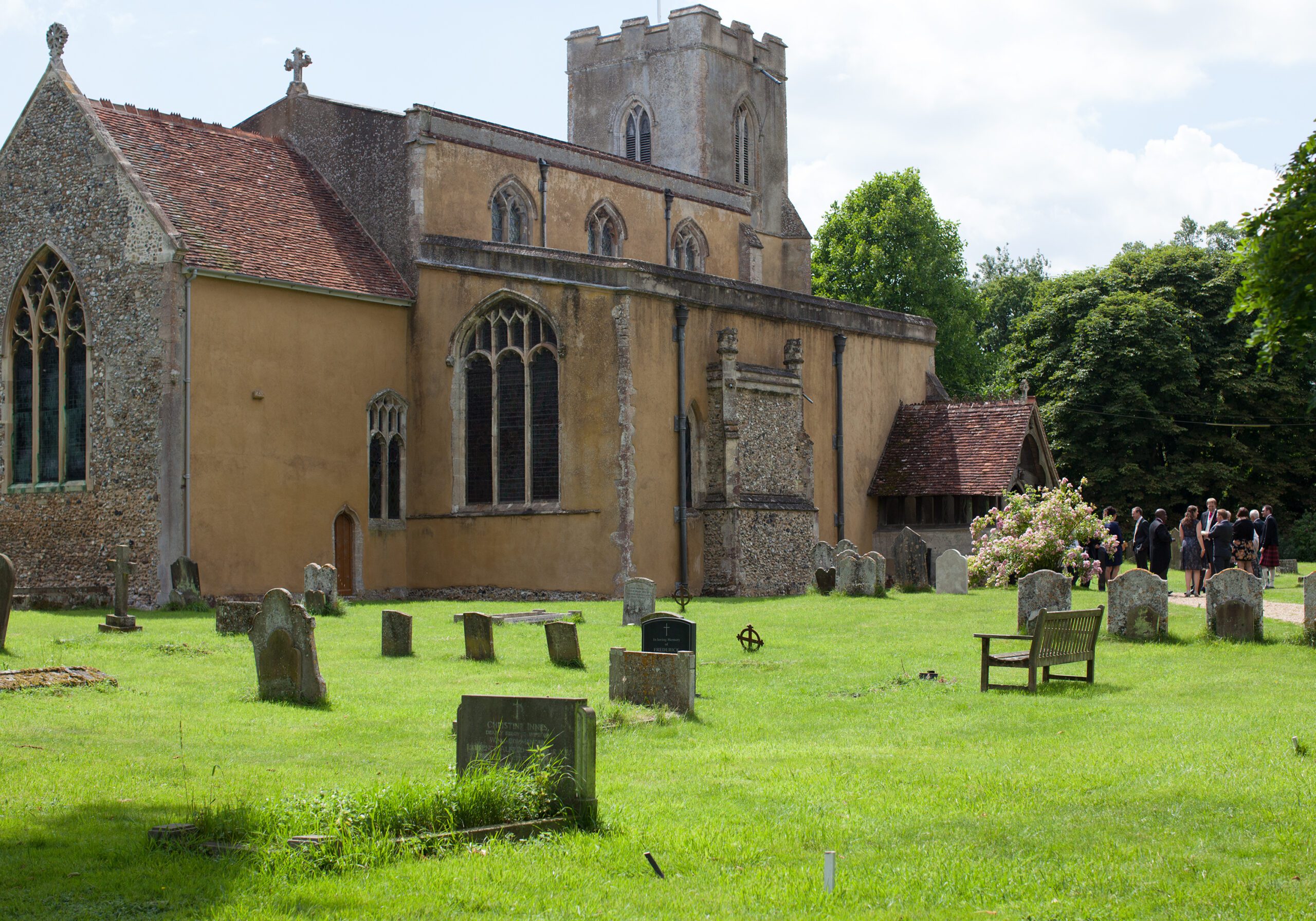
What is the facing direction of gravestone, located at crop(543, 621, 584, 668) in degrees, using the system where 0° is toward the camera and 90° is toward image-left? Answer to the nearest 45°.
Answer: approximately 45°

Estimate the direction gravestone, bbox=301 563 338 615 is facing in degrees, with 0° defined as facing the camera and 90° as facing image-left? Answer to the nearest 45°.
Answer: approximately 45°

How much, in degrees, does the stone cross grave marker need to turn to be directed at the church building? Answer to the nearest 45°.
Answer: approximately 180°

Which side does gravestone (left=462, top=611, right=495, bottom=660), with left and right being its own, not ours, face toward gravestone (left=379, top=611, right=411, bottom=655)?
right

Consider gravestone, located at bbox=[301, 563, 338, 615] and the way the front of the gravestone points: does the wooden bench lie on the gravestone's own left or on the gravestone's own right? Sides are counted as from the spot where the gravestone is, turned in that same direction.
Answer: on the gravestone's own left

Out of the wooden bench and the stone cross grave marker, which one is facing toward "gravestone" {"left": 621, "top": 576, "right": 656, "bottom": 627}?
the wooden bench

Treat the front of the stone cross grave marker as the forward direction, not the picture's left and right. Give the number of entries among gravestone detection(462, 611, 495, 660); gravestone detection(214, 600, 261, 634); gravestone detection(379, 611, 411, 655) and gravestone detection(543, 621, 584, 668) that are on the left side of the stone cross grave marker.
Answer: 4

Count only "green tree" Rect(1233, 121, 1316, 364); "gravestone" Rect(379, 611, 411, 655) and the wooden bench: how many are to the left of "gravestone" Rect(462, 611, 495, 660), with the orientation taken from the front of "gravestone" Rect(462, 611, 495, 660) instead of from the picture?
2

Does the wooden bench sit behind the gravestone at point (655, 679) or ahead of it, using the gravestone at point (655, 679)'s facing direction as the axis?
behind

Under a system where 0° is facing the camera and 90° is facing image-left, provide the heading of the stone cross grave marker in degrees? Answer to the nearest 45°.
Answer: approximately 45°
